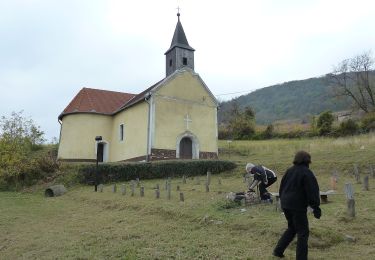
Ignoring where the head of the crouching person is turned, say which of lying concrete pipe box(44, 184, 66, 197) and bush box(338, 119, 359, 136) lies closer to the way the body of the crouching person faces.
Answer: the lying concrete pipe

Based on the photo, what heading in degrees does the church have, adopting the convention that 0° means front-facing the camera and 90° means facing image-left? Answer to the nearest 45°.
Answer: approximately 315°

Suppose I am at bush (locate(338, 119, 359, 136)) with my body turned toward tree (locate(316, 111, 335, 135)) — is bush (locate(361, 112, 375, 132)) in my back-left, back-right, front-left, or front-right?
back-right

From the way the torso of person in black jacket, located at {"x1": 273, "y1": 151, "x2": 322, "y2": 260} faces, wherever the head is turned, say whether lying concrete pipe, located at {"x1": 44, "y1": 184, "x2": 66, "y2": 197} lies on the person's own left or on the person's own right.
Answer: on the person's own left

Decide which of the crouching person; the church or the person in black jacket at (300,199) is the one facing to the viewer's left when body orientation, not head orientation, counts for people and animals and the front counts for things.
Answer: the crouching person

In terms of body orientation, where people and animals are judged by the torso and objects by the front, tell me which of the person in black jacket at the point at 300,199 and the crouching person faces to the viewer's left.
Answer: the crouching person

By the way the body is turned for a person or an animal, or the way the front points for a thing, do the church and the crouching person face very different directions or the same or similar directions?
very different directions

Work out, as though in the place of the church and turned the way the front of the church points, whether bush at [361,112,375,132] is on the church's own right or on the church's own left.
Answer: on the church's own left

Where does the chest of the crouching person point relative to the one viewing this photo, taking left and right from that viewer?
facing to the left of the viewer

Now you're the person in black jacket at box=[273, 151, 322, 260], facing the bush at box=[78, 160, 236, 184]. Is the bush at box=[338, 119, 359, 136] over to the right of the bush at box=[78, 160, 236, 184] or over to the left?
right
